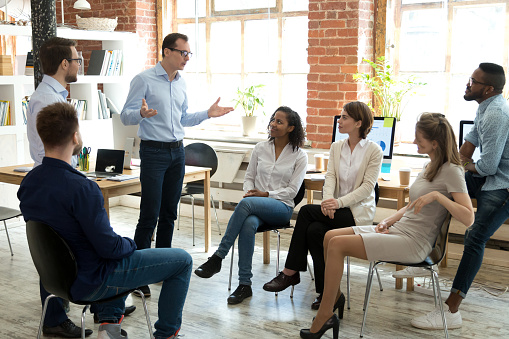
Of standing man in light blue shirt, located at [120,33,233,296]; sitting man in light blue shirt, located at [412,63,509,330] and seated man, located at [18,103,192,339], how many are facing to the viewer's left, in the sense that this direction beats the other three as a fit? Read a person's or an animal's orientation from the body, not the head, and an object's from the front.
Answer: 1

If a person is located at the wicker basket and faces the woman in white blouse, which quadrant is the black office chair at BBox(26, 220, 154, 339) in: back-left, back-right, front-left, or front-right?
front-right

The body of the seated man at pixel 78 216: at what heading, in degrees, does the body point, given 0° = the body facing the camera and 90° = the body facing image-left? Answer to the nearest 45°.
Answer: approximately 225°

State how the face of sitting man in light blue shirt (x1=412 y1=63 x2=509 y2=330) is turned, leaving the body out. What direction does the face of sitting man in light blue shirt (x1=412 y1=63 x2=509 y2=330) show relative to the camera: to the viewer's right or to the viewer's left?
to the viewer's left

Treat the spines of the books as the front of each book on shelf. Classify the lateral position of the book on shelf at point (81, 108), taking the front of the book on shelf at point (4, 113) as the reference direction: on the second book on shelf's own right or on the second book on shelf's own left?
on the second book on shelf's own left

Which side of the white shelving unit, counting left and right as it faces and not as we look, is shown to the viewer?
front

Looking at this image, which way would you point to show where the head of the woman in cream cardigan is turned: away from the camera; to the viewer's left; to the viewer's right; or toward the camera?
to the viewer's left

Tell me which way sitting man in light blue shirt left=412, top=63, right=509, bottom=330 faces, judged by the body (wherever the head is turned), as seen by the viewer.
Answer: to the viewer's left

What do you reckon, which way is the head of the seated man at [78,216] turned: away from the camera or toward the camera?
away from the camera

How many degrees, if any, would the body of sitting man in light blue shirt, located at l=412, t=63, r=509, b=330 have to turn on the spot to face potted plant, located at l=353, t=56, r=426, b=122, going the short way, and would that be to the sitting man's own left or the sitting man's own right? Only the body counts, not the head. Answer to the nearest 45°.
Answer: approximately 45° to the sitting man's own right

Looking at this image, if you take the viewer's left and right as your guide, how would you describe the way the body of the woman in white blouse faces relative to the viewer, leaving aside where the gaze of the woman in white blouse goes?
facing the viewer and to the left of the viewer

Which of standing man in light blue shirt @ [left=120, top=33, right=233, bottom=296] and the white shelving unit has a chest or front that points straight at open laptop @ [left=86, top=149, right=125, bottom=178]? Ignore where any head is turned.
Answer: the white shelving unit

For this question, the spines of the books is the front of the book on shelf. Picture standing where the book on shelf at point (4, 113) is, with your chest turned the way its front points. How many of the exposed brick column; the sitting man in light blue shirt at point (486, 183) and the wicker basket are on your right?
0

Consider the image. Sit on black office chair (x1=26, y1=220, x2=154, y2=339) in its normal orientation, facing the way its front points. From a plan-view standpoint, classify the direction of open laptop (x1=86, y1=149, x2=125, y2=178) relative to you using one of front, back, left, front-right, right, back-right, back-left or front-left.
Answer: front-left
